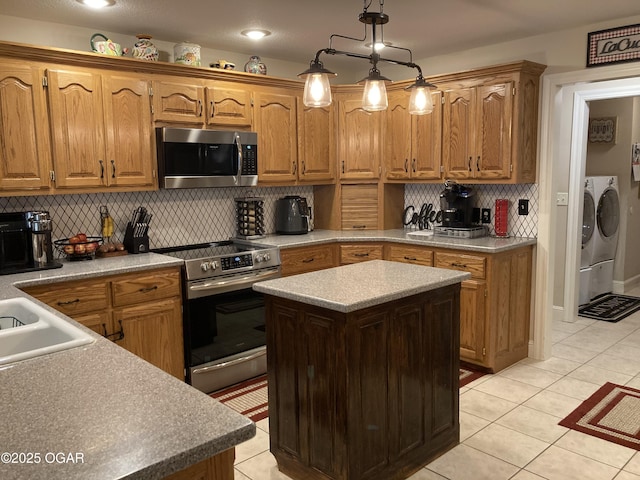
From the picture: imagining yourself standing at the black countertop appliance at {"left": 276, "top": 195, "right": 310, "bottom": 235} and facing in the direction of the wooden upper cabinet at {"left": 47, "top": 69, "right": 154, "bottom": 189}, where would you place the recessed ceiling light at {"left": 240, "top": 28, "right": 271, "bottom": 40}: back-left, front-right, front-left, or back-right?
front-left

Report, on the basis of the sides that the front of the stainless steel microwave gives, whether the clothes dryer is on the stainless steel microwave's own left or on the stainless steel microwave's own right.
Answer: on the stainless steel microwave's own left

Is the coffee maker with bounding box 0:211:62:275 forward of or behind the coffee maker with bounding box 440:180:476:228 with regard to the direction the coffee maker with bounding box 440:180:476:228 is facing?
forward

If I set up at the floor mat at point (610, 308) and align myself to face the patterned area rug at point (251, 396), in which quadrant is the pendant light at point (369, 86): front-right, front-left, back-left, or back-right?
front-left

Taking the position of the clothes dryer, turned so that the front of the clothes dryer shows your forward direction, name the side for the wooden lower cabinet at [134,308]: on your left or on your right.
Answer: on your right

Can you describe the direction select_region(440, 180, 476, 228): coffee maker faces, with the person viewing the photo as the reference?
facing the viewer and to the left of the viewer

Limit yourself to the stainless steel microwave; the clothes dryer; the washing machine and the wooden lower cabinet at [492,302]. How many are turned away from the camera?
0

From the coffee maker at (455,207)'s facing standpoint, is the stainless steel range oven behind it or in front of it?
in front

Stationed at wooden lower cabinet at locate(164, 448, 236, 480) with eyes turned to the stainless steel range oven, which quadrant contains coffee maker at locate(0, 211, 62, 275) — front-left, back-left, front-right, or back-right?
front-left

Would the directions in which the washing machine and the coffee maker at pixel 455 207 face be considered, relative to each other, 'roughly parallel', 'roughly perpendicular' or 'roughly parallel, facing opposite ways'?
roughly perpendicular

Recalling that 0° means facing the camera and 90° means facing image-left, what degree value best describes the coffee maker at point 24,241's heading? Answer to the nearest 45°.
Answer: approximately 315°

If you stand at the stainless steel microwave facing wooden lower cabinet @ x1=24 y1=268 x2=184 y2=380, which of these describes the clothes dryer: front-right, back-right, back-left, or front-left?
back-left

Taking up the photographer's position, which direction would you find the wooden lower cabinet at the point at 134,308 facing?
facing the viewer and to the right of the viewer
